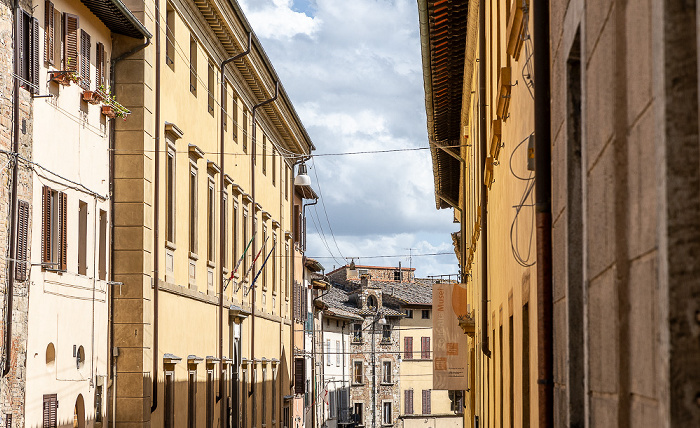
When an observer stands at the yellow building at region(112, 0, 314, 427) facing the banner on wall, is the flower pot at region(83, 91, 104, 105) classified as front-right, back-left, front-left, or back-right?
back-right

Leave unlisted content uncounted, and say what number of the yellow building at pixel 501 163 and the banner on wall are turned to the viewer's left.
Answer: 1

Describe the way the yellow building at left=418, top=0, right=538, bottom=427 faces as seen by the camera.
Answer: facing to the left of the viewer

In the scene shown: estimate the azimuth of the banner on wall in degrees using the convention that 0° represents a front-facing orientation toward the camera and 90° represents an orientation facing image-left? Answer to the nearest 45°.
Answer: approximately 0°

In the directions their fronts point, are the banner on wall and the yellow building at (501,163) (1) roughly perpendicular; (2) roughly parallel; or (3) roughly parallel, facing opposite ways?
roughly perpendicular

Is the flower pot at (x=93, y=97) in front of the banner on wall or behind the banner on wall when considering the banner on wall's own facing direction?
in front
